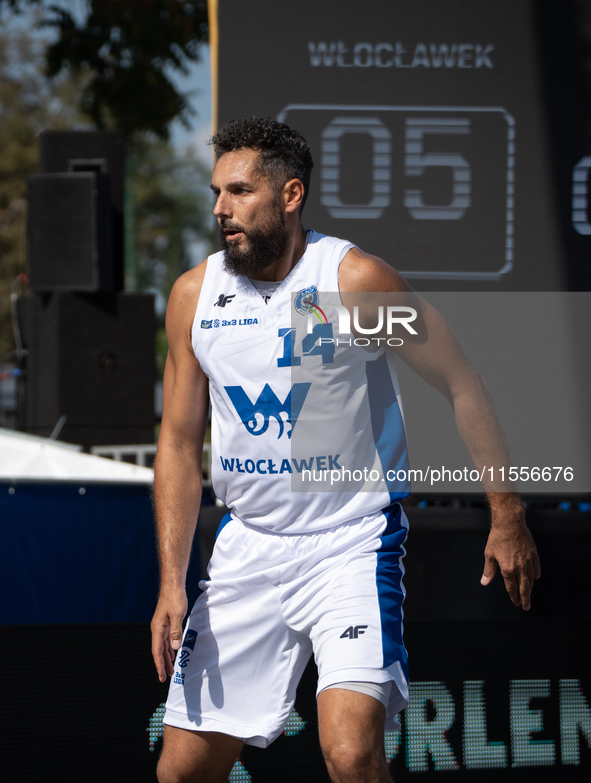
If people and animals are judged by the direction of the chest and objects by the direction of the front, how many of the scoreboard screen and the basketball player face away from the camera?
0

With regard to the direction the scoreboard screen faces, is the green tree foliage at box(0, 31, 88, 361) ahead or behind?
behind

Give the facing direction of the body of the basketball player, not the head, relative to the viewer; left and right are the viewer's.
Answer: facing the viewer and to the left of the viewer

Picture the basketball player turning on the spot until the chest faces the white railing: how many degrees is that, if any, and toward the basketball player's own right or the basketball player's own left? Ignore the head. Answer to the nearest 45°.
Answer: approximately 135° to the basketball player's own right

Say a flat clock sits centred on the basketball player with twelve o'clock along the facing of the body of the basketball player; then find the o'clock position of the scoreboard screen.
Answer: The scoreboard screen is roughly at 5 o'clock from the basketball player.

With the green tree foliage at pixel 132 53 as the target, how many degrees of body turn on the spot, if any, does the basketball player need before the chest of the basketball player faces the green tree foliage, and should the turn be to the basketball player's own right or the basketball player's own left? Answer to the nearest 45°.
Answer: approximately 135° to the basketball player's own right

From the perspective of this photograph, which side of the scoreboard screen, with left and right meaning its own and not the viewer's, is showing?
front

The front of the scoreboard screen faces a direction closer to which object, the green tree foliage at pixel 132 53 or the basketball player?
the basketball player

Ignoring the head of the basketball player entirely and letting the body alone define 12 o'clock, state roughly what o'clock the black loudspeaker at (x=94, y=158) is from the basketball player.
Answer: The black loudspeaker is roughly at 4 o'clock from the basketball player.

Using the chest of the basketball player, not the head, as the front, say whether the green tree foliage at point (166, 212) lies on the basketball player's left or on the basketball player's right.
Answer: on the basketball player's right
